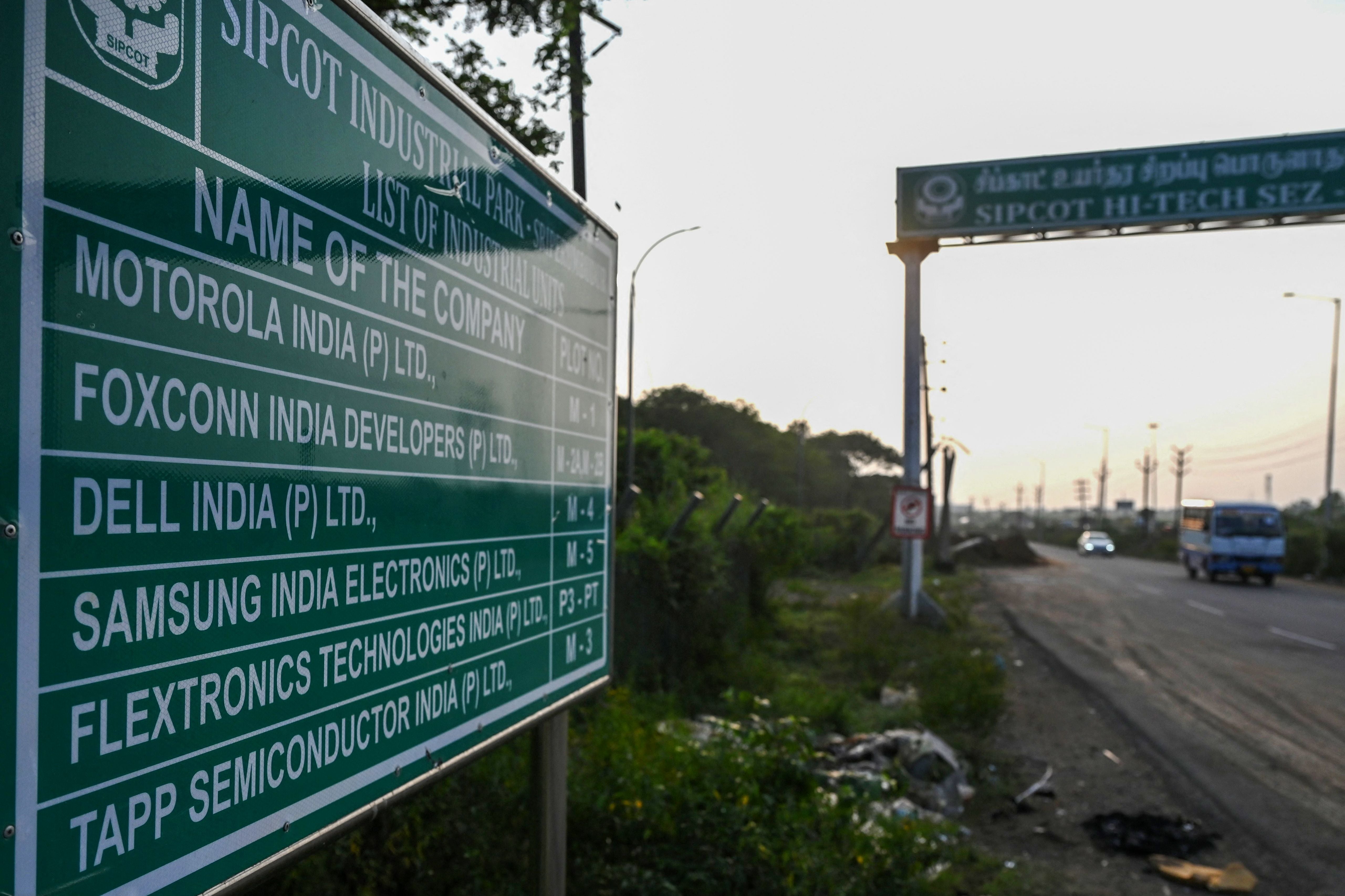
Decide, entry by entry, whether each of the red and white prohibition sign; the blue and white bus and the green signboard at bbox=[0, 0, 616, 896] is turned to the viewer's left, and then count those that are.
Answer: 0

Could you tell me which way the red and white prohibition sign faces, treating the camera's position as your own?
facing the viewer

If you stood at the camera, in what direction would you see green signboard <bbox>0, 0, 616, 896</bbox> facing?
facing the viewer and to the right of the viewer

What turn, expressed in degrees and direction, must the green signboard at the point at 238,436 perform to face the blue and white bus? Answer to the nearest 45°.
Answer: approximately 90° to its left

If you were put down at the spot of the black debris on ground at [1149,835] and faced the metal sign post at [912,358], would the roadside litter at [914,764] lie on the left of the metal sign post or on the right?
left

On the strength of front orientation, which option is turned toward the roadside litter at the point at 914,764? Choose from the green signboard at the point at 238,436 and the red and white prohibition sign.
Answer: the red and white prohibition sign

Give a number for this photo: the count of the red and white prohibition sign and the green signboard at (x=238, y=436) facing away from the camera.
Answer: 0

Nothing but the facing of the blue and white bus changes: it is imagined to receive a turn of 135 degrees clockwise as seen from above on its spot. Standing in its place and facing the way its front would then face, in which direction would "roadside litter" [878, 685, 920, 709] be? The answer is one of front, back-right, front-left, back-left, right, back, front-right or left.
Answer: left

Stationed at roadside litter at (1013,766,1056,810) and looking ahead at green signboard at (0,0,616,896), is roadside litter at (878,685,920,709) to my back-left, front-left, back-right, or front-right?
back-right

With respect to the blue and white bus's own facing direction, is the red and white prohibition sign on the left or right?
on its right

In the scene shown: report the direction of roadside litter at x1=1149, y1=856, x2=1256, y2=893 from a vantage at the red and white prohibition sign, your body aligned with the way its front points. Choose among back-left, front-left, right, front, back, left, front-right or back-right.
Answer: front

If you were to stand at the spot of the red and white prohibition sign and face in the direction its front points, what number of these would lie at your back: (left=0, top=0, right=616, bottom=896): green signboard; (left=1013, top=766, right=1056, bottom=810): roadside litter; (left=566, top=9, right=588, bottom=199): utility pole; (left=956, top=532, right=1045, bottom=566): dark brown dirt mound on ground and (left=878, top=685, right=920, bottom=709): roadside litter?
1

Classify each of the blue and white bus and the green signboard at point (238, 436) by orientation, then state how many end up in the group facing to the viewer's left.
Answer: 0
